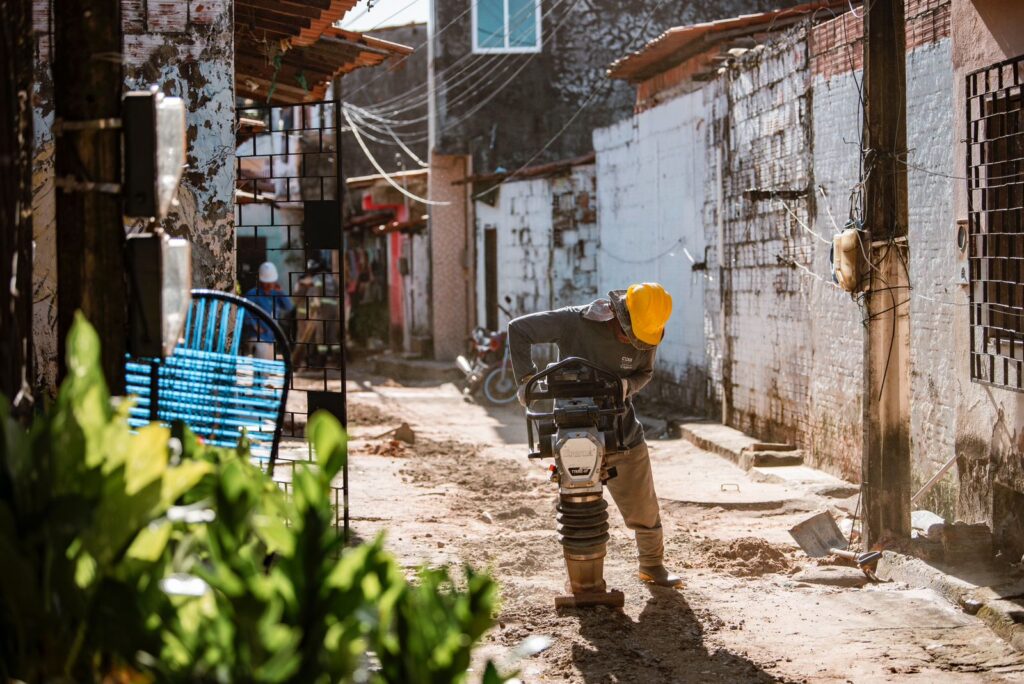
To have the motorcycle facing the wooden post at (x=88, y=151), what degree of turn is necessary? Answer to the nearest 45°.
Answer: approximately 45° to its right

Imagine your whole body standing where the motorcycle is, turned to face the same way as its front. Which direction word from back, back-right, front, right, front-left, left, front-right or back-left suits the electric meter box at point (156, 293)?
front-right

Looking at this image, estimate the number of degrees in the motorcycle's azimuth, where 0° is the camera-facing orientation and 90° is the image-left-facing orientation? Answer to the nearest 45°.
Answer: approximately 315°

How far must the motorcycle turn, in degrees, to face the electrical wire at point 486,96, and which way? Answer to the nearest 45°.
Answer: approximately 135° to its left

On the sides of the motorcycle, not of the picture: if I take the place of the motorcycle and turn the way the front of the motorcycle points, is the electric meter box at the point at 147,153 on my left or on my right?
on my right

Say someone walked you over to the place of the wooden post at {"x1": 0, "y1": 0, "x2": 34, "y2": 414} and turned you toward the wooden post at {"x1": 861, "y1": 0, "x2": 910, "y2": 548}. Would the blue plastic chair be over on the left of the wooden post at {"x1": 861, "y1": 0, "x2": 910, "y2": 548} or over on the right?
left
